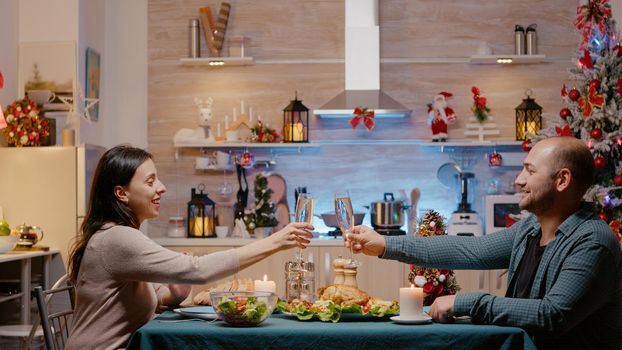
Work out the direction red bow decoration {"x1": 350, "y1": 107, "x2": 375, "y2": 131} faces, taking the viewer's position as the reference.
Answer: facing the viewer

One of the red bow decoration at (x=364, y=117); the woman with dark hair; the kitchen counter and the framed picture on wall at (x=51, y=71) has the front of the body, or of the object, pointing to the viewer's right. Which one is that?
the woman with dark hair

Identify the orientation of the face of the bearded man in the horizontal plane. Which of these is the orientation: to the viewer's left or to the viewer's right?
to the viewer's left

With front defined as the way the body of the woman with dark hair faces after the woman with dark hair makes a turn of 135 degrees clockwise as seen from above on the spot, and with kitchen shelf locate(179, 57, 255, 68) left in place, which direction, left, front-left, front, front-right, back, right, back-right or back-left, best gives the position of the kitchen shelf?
back-right

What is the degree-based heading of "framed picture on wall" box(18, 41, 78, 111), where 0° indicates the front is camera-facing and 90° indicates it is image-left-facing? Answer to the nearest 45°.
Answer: approximately 0°

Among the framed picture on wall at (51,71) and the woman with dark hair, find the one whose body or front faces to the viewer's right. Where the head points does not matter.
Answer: the woman with dark hair

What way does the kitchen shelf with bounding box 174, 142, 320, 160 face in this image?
toward the camera

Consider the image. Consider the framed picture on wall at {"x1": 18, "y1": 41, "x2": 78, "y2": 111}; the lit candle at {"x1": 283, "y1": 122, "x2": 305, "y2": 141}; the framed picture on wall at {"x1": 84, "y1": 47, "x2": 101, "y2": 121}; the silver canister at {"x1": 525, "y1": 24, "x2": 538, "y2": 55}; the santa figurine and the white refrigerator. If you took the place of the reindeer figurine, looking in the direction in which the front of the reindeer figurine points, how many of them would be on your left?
3

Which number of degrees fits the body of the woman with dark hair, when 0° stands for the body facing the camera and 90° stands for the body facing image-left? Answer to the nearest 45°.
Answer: approximately 270°

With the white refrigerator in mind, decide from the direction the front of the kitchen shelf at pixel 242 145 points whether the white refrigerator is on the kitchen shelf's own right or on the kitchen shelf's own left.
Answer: on the kitchen shelf's own right

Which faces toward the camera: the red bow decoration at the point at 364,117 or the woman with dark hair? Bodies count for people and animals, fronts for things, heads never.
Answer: the red bow decoration

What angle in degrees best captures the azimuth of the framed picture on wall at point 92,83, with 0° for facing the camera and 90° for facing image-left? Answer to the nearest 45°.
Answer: approximately 270°

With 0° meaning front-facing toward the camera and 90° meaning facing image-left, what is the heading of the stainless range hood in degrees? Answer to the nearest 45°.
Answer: approximately 0°

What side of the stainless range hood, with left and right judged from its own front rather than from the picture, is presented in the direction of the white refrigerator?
right

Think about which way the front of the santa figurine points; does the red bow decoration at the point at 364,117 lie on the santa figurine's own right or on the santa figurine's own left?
on the santa figurine's own right
